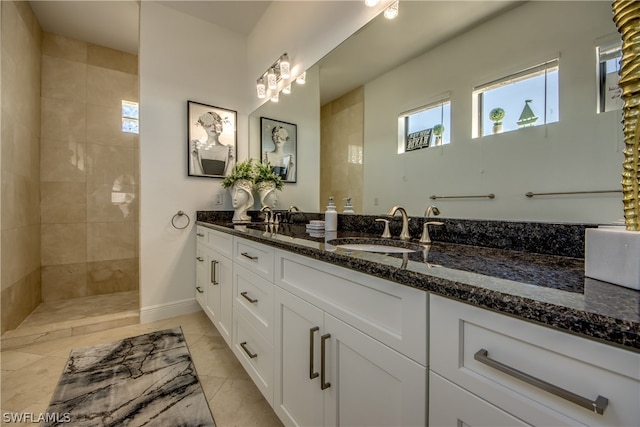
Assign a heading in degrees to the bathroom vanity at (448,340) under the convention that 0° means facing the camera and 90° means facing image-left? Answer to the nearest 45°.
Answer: approximately 45°

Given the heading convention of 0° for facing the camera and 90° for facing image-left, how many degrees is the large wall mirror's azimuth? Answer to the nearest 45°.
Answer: approximately 45°

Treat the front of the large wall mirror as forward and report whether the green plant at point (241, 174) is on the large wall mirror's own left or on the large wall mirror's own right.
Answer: on the large wall mirror's own right
